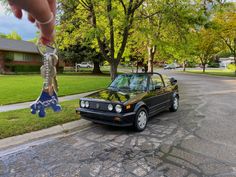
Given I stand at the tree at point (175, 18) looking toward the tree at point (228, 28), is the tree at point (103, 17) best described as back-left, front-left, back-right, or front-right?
back-right

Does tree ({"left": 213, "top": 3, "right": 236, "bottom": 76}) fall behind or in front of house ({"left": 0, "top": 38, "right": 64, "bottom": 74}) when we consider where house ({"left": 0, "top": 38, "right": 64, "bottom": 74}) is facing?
in front

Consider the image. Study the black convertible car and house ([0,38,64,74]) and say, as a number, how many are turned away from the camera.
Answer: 0

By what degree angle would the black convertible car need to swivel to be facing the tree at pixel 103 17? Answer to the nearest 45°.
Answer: approximately 135° to its right

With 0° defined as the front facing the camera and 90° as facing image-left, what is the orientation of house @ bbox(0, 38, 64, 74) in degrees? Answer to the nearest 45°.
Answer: approximately 315°

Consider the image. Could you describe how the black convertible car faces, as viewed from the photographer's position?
facing the viewer and to the left of the viewer

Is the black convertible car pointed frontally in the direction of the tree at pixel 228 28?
no

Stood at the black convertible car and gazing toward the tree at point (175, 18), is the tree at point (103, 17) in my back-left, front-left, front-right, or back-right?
front-left

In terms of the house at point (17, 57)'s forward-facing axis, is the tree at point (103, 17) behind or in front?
in front

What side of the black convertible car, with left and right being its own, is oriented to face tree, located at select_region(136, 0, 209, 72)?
back

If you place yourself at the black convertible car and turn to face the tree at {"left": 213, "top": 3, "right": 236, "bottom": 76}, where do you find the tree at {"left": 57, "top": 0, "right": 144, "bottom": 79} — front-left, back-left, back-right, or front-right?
front-left

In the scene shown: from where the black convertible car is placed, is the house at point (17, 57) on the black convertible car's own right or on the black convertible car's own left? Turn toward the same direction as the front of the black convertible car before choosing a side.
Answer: on the black convertible car's own right
